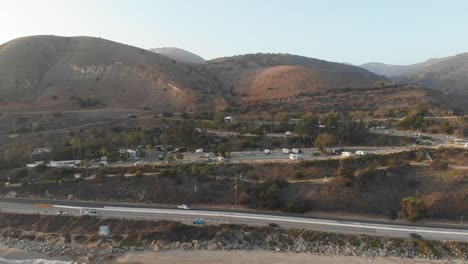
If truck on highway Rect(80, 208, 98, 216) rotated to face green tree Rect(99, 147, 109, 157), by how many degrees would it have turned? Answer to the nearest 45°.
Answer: approximately 90° to its left

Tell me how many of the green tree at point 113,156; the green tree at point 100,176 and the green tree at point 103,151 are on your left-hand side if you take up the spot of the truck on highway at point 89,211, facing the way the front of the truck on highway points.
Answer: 3

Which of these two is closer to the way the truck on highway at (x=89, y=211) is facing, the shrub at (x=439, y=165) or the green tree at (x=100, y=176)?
the shrub

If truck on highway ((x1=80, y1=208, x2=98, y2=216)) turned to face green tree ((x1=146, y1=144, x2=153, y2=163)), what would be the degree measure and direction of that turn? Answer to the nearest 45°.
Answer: approximately 45° to its left

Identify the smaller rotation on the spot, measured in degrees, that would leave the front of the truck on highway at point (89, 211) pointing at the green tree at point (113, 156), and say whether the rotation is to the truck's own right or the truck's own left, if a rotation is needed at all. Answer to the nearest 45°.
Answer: approximately 90° to the truck's own left

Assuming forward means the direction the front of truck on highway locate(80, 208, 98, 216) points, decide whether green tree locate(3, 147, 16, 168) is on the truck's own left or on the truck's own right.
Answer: on the truck's own left
